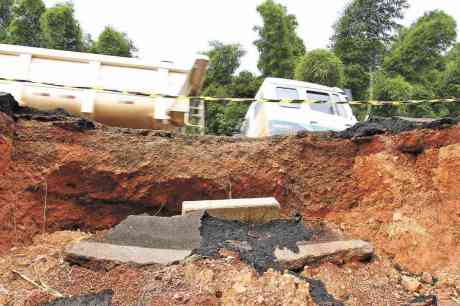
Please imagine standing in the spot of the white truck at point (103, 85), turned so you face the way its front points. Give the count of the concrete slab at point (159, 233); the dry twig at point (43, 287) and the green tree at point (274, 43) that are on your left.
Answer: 2

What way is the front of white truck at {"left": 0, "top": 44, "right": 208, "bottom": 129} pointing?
to the viewer's left

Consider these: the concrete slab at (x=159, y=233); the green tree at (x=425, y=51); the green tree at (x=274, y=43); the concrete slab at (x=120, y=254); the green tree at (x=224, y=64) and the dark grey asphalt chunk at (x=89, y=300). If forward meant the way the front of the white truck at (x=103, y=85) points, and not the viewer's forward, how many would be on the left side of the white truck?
3

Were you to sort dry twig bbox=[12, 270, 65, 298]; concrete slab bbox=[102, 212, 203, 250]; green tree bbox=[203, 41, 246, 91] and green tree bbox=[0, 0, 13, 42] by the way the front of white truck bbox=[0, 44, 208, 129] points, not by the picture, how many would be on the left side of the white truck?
2

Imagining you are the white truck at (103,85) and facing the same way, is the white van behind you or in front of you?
behind
